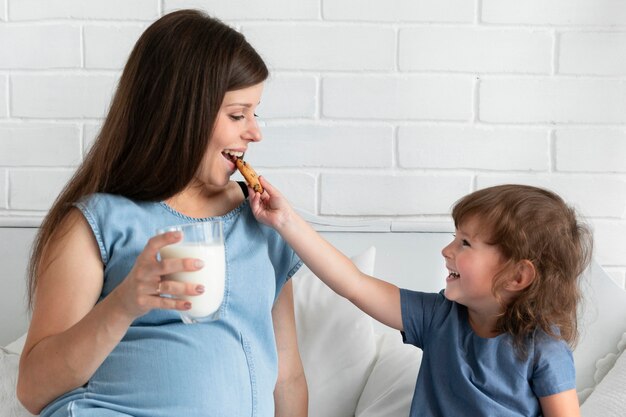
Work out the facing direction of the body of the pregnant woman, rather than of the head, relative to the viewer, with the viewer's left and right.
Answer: facing the viewer and to the right of the viewer

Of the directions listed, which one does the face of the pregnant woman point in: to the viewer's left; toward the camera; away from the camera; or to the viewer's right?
to the viewer's right

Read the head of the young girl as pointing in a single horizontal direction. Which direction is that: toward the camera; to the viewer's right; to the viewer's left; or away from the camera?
to the viewer's left

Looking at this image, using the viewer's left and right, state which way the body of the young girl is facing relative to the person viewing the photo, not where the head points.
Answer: facing the viewer and to the left of the viewer

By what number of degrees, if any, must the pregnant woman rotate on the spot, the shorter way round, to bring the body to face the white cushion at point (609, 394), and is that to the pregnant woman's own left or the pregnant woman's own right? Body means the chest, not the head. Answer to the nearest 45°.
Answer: approximately 45° to the pregnant woman's own left

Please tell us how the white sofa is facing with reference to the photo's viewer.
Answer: facing the viewer
